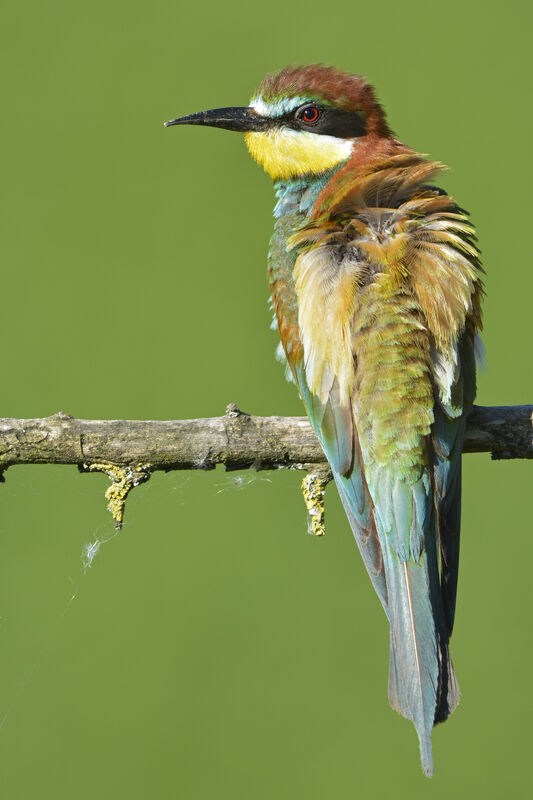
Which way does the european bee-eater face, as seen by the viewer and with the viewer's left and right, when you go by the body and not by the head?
facing away from the viewer and to the left of the viewer
